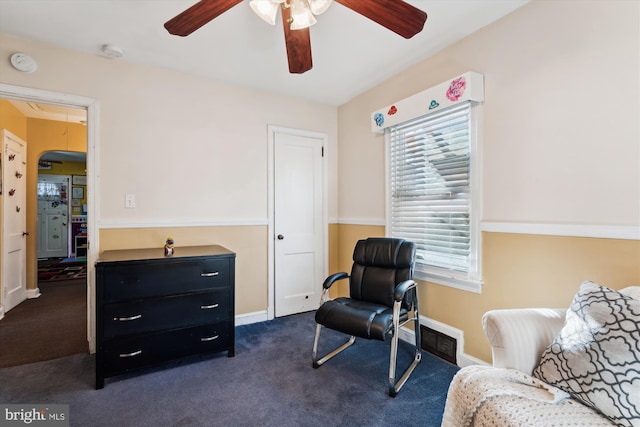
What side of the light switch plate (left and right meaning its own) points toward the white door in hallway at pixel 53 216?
back

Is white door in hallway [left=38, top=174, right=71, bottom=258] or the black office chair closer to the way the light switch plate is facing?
the black office chair

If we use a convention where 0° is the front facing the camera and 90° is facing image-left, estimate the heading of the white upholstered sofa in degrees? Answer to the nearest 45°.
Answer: approximately 45°

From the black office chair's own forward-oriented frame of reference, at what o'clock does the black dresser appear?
The black dresser is roughly at 1 o'clock from the black office chair.

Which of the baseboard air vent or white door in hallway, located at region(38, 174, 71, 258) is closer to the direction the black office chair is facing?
the white door in hallway

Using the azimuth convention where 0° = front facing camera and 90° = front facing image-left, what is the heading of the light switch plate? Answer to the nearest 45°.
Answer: approximately 0°
